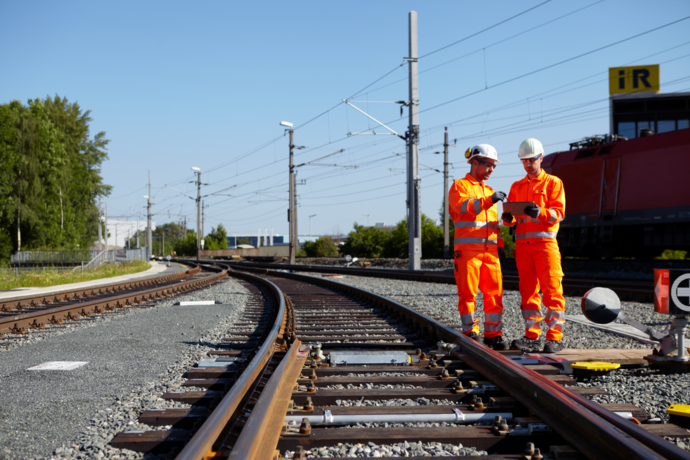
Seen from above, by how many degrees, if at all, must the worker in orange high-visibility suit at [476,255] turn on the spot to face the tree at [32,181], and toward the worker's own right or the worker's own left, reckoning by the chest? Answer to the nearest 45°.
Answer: approximately 180°

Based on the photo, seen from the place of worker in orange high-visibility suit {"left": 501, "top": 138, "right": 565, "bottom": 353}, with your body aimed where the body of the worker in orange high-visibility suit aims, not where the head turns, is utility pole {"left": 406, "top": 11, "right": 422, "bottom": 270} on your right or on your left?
on your right

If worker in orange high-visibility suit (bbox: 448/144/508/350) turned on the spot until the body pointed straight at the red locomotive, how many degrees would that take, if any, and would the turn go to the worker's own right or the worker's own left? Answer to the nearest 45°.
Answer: approximately 135° to the worker's own left

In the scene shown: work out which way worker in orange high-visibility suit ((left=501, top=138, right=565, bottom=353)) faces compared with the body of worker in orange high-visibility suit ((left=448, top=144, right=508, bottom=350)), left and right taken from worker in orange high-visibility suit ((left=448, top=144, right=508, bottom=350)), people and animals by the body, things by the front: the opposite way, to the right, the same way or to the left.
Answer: to the right

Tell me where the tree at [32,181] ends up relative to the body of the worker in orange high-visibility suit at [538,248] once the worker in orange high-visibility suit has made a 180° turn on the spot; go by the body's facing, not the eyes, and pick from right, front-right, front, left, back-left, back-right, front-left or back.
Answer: left

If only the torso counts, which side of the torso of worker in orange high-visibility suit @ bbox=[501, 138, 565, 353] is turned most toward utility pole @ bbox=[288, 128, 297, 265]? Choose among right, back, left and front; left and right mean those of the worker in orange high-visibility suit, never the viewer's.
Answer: right
